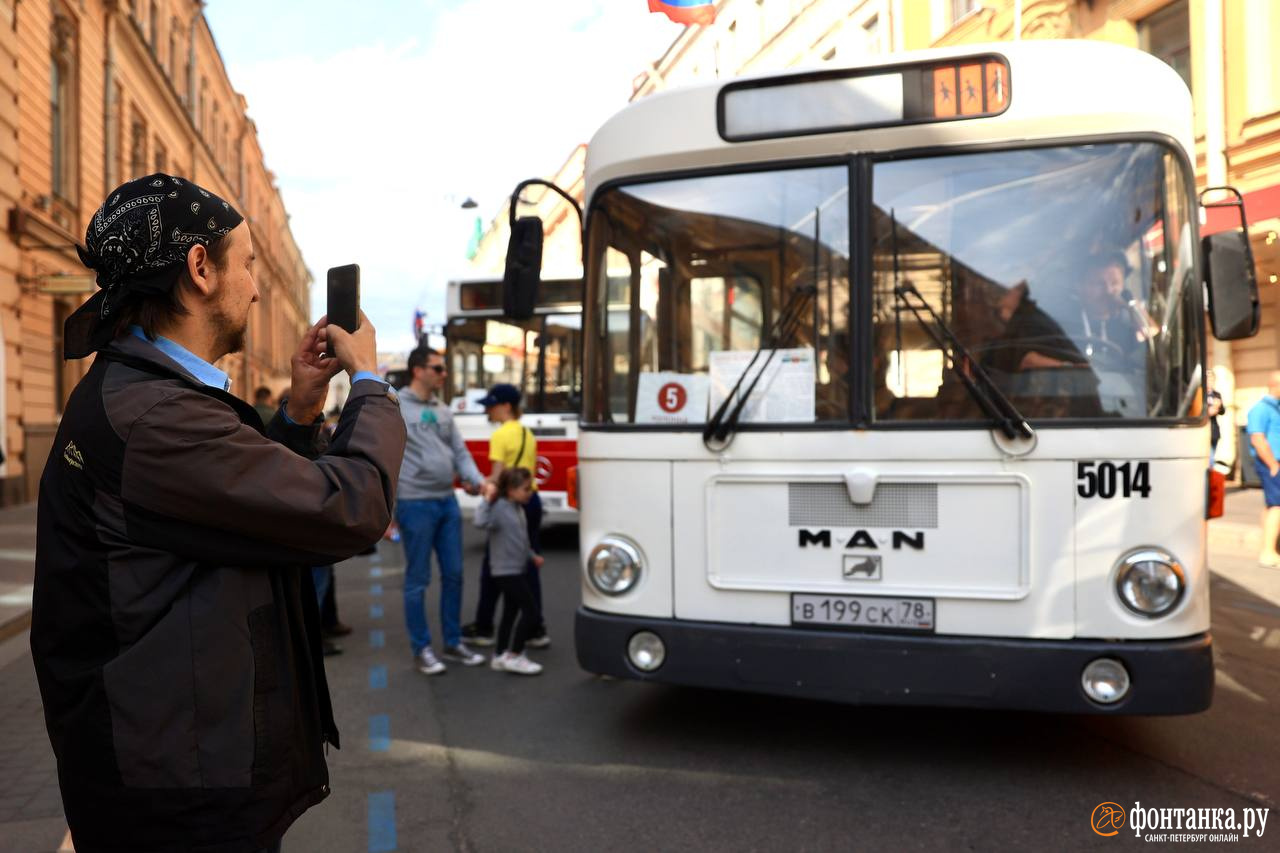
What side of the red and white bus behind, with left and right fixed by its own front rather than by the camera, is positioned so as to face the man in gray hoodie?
front

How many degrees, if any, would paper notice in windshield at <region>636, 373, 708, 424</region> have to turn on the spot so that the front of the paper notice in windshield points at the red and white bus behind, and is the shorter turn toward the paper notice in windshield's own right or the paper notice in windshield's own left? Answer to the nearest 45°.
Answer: approximately 180°

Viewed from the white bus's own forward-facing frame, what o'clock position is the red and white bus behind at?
The red and white bus behind is roughly at 5 o'clock from the white bus.

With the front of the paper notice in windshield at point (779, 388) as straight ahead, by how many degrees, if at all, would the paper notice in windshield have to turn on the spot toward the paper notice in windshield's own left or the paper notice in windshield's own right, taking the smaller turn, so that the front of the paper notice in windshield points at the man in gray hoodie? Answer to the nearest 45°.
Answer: approximately 135° to the paper notice in windshield's own right

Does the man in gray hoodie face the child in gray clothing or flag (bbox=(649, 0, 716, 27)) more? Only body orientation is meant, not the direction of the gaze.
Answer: the child in gray clothing

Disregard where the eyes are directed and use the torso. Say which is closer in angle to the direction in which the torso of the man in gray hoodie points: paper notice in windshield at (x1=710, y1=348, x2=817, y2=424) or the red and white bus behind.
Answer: the paper notice in windshield

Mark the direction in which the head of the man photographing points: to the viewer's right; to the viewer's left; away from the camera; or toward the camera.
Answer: to the viewer's right

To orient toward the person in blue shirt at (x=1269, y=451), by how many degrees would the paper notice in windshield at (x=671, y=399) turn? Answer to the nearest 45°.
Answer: approximately 135° to its left
